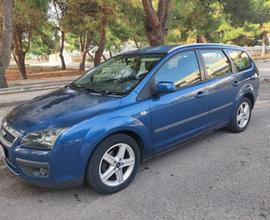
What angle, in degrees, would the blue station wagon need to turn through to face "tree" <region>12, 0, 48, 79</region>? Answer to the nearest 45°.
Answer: approximately 135° to its right

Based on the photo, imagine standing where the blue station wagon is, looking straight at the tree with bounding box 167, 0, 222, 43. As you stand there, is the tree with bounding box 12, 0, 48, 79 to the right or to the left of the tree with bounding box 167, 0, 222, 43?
left

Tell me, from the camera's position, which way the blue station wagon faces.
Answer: facing the viewer and to the left of the viewer

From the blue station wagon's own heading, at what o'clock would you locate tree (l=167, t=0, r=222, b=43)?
The tree is roughly at 5 o'clock from the blue station wagon.

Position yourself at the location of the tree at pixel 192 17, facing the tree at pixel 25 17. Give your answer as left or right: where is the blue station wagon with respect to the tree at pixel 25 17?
left
